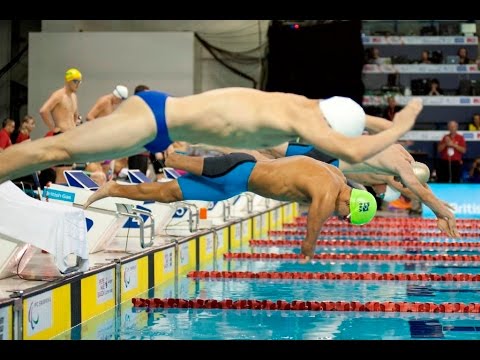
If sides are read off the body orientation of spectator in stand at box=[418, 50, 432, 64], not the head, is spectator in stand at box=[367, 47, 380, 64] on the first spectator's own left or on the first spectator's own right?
on the first spectator's own right

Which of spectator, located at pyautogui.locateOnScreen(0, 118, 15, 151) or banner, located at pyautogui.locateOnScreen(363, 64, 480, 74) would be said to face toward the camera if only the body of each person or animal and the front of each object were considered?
the banner

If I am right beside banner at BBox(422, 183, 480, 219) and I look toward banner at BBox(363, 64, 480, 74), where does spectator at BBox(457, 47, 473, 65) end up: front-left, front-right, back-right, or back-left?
front-right

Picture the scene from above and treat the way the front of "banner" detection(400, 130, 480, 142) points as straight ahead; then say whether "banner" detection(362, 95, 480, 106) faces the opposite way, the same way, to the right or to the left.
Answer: the same way

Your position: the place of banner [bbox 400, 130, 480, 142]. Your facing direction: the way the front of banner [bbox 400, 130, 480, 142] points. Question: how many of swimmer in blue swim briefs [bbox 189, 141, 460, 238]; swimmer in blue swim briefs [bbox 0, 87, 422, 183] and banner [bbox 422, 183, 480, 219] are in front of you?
3

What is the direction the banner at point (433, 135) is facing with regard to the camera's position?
facing the viewer

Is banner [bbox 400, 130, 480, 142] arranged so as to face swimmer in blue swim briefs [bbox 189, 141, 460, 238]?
yes

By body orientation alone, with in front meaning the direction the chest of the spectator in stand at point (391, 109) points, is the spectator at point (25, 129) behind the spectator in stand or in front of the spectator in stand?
in front

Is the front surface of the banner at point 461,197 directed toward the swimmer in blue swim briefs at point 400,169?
yes

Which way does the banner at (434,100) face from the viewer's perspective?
toward the camera

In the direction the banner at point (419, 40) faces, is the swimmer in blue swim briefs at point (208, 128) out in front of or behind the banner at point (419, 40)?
in front

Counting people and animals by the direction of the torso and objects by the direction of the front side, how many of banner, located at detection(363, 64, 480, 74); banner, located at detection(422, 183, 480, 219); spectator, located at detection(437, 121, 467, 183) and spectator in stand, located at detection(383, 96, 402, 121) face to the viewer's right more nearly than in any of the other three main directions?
0

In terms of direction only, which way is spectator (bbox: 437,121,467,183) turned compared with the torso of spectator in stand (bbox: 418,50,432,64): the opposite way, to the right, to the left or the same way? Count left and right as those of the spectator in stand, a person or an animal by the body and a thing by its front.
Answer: the same way

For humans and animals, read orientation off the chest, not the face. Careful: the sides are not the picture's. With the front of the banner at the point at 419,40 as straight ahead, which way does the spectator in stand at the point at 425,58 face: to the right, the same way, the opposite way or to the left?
the same way

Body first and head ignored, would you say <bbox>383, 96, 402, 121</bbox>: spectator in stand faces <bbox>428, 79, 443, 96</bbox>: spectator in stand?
no

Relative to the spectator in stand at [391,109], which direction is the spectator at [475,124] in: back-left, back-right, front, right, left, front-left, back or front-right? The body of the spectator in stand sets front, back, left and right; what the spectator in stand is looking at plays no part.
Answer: back-left
